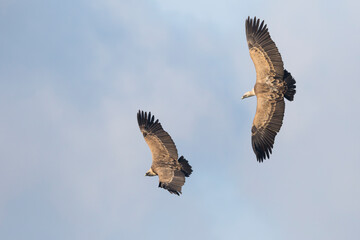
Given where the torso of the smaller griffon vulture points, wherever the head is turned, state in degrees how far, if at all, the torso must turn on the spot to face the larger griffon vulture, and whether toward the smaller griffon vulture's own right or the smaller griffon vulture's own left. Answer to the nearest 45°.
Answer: approximately 135° to the smaller griffon vulture's own left

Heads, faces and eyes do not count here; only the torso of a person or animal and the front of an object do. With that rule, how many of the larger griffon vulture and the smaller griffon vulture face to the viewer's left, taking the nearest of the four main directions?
2

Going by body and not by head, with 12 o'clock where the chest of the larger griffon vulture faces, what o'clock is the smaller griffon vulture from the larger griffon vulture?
The smaller griffon vulture is roughly at 2 o'clock from the larger griffon vulture.

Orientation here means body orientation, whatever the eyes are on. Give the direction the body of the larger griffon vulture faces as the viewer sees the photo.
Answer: to the viewer's left

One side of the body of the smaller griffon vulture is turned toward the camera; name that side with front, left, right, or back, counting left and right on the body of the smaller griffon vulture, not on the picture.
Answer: left
